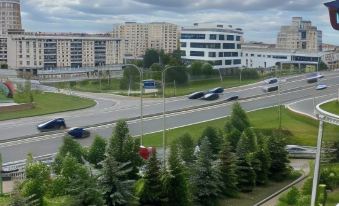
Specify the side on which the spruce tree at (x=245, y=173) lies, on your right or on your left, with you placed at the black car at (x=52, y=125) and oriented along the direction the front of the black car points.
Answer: on your left

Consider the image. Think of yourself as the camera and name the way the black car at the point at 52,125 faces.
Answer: facing the viewer and to the left of the viewer

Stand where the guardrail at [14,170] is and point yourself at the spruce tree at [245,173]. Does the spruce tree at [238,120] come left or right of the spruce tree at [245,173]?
left
